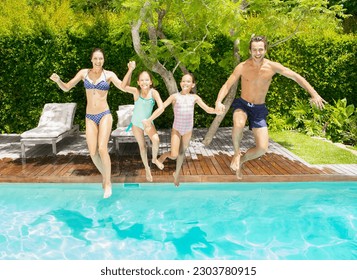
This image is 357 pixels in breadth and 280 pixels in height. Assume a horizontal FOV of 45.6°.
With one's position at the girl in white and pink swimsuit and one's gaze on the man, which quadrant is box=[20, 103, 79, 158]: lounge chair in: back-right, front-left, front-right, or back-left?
back-left

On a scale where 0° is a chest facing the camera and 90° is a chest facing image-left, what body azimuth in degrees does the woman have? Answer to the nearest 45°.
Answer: approximately 0°

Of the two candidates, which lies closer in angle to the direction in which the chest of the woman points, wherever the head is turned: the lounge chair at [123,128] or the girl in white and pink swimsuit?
the girl in white and pink swimsuit

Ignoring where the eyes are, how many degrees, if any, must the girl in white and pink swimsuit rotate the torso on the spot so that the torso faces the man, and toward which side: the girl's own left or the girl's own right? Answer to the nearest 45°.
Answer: approximately 90° to the girl's own left

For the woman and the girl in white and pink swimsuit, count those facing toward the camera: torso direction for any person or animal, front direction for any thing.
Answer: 2

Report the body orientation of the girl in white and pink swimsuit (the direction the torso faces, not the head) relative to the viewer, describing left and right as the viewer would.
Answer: facing the viewer

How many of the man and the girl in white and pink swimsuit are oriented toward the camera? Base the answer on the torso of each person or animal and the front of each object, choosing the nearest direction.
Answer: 2

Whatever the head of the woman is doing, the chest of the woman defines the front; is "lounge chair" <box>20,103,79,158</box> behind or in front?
behind

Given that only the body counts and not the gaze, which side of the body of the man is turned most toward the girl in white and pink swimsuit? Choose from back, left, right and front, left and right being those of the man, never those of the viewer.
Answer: right

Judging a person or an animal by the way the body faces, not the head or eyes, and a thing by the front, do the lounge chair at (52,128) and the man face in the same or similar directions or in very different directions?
same or similar directions

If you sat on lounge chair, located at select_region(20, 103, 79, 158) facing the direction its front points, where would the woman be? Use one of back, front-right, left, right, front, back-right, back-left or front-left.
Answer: front-left

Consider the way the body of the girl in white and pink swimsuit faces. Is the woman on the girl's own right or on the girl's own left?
on the girl's own right

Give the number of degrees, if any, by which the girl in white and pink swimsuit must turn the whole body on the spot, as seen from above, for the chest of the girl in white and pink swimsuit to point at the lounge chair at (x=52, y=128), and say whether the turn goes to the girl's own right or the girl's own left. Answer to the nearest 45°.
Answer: approximately 135° to the girl's own right

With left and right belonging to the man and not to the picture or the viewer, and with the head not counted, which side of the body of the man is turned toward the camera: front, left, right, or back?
front

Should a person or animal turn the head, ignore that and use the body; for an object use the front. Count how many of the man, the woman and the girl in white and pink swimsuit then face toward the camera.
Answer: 3

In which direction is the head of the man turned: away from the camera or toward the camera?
toward the camera
